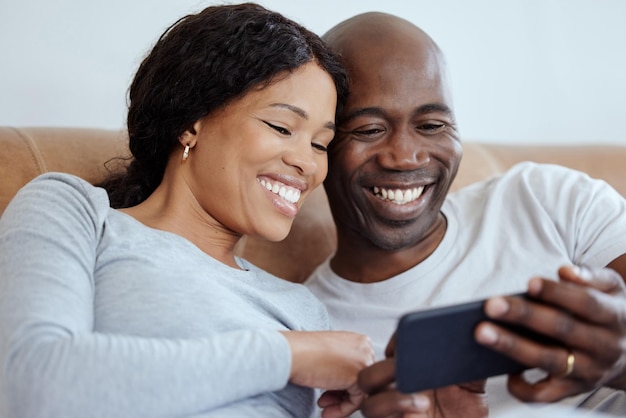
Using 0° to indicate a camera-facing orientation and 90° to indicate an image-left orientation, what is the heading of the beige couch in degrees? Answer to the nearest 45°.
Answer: approximately 0°

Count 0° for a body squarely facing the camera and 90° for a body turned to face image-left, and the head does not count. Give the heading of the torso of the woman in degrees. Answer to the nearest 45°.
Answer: approximately 315°

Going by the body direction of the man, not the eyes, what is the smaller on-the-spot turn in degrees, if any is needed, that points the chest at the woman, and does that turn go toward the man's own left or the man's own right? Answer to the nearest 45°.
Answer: approximately 45° to the man's own right
